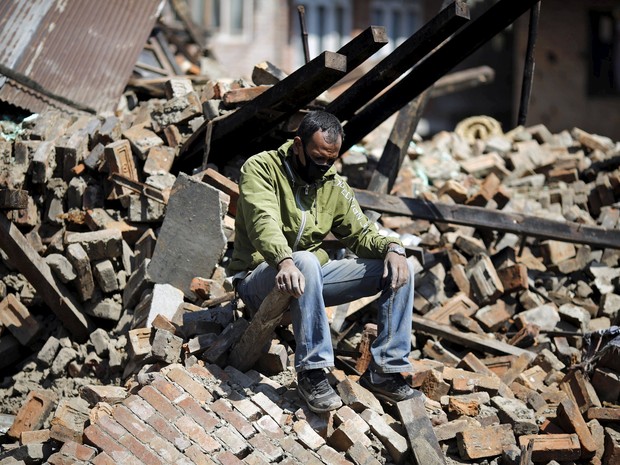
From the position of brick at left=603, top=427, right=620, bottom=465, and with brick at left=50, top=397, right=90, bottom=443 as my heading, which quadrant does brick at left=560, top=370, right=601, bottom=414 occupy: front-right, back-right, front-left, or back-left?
front-right

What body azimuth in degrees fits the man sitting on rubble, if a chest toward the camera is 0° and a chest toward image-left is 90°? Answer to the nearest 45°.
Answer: approximately 315°

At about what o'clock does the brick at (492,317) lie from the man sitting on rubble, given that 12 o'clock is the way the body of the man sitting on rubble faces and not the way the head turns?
The brick is roughly at 9 o'clock from the man sitting on rubble.

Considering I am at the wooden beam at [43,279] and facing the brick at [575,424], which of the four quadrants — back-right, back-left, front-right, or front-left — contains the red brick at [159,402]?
front-right

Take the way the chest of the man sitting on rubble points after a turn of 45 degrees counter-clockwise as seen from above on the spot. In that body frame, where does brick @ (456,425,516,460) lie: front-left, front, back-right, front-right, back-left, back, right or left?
front

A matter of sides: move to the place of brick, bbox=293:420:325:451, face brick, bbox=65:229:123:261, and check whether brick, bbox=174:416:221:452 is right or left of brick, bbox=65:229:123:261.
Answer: left

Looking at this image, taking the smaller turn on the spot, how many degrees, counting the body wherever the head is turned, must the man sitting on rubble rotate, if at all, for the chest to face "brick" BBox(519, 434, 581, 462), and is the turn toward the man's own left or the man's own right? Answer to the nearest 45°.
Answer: approximately 45° to the man's own left

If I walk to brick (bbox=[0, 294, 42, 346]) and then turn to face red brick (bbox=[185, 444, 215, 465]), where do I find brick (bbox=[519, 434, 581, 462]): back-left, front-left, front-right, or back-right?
front-left

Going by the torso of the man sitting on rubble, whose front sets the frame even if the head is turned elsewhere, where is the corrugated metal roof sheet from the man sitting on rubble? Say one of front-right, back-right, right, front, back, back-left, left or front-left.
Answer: back

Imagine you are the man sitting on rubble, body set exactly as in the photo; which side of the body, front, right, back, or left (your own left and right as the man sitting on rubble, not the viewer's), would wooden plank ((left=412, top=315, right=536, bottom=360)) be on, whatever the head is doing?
left

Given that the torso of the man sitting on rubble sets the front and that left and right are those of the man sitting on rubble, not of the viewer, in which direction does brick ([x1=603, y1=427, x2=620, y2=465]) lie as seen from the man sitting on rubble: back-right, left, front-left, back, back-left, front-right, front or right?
front-left
